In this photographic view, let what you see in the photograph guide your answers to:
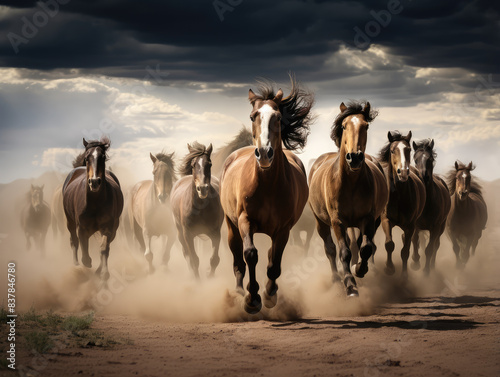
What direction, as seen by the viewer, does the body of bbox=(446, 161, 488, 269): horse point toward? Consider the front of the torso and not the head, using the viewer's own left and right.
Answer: facing the viewer

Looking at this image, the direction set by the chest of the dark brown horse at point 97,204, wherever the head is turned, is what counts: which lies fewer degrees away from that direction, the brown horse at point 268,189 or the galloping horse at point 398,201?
the brown horse

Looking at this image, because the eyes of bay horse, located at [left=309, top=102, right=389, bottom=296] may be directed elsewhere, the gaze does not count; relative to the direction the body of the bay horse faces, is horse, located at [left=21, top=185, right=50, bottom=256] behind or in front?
behind

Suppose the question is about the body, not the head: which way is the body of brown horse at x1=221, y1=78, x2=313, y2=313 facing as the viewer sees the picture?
toward the camera

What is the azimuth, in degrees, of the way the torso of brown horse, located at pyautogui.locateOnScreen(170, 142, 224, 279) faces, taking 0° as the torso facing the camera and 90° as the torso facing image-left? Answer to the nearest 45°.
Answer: approximately 0°

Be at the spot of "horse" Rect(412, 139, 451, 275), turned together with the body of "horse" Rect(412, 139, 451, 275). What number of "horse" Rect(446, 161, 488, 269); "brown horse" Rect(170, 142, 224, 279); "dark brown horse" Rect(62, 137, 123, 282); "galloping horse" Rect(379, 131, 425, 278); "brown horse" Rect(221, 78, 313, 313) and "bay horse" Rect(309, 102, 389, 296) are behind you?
1

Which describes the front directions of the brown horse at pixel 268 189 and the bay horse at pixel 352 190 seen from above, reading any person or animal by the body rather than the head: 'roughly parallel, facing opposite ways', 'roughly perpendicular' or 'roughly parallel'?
roughly parallel

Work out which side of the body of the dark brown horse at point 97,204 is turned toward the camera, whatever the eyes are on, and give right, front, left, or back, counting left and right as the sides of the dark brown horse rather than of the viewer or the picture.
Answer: front

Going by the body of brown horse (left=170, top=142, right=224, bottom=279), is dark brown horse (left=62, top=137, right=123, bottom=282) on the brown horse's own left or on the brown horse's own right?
on the brown horse's own right

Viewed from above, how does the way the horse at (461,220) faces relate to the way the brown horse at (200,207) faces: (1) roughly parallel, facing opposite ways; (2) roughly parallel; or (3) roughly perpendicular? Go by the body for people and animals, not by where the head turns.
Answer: roughly parallel
